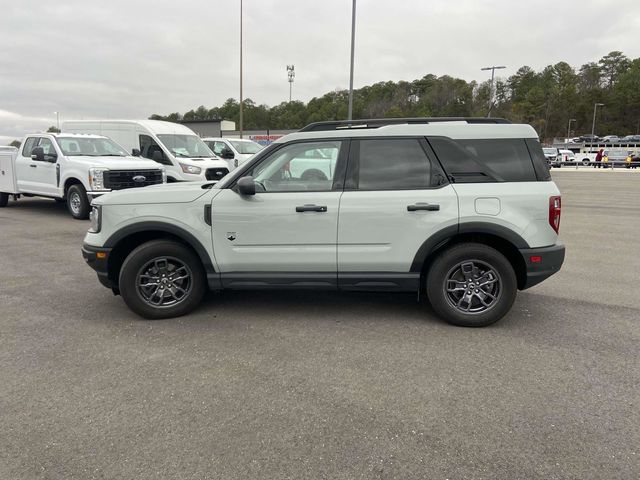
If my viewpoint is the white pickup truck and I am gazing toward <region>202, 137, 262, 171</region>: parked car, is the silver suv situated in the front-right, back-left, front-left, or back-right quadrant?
back-right

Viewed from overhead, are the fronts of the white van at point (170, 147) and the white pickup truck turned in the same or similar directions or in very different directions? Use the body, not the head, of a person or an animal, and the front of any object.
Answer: same or similar directions

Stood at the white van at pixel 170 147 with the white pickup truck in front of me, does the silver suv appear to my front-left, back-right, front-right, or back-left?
front-left

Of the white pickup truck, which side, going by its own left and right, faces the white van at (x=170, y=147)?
left

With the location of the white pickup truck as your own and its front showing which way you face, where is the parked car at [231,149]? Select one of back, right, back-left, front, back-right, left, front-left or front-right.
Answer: left

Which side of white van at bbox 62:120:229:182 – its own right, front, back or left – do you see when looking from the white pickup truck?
right

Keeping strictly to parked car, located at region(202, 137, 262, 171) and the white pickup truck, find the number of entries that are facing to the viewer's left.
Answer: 0

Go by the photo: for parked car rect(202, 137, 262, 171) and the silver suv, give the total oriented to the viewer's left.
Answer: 1

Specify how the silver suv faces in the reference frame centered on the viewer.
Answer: facing to the left of the viewer

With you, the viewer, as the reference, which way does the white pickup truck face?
facing the viewer and to the right of the viewer

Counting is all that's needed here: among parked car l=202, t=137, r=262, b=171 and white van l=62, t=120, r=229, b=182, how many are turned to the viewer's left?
0

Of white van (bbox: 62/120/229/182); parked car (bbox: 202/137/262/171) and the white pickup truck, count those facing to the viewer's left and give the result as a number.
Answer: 0

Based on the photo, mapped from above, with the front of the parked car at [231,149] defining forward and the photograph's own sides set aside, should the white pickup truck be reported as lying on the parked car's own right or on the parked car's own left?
on the parked car's own right

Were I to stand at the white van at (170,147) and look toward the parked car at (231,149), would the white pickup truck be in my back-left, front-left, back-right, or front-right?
back-left
